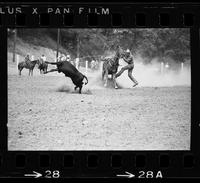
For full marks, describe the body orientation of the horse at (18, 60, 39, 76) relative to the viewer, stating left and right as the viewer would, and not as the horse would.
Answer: facing to the right of the viewer
